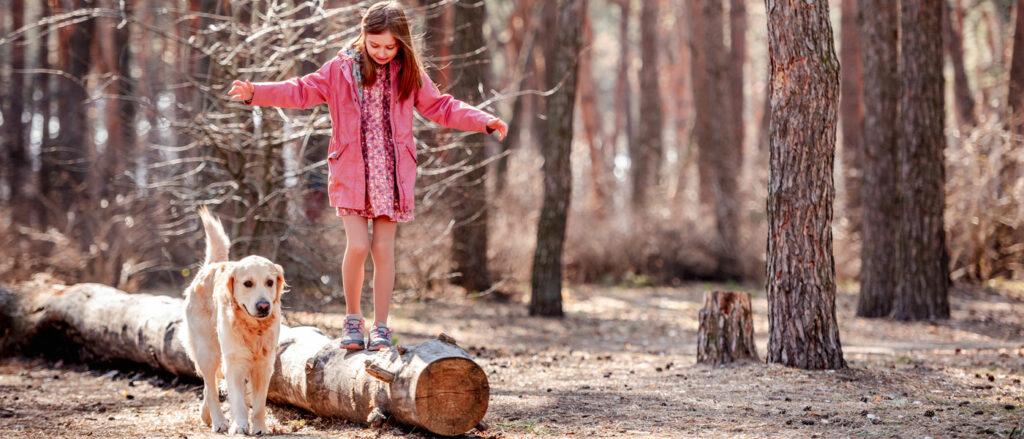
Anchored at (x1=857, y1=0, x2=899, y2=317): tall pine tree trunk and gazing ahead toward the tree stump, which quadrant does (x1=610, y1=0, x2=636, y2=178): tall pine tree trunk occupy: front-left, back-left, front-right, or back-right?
back-right

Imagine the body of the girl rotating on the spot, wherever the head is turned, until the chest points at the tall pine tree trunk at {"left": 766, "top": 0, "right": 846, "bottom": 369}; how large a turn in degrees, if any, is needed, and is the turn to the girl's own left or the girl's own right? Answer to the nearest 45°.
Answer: approximately 90° to the girl's own left

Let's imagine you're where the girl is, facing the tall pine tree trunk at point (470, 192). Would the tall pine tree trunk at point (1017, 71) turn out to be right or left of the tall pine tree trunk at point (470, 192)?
right

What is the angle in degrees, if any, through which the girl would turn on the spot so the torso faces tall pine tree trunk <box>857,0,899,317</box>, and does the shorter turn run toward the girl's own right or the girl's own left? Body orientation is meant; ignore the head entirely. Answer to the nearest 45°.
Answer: approximately 135° to the girl's own left

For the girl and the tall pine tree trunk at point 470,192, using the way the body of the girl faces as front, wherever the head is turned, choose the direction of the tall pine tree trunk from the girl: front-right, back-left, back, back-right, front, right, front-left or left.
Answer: back

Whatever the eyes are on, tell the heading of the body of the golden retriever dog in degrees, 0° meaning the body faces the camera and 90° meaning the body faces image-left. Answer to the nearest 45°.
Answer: approximately 315°
